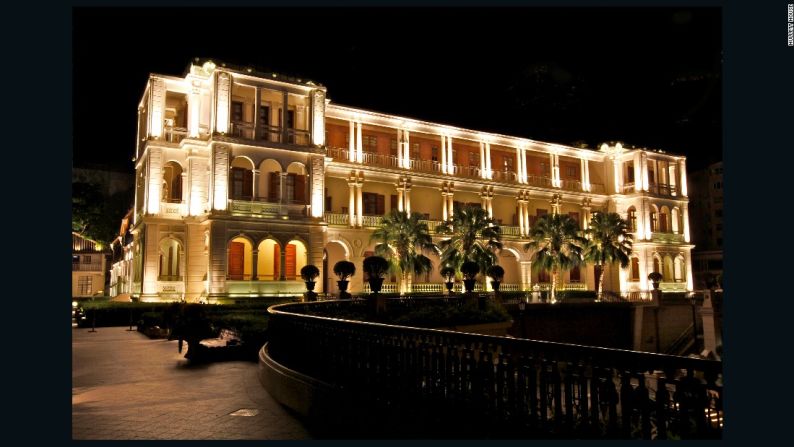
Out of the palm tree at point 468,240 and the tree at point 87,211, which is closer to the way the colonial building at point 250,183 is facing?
the palm tree

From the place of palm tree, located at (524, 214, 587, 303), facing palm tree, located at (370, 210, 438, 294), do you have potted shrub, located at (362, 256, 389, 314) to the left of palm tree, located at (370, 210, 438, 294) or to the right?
left

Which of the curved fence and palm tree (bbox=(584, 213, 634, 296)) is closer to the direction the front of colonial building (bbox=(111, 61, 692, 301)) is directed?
the curved fence

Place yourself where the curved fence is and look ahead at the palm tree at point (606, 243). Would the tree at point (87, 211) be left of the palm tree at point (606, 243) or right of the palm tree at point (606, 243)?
left

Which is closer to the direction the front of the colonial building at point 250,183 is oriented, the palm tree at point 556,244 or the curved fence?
the curved fence

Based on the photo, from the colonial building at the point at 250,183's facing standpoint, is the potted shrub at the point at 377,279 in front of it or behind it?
in front

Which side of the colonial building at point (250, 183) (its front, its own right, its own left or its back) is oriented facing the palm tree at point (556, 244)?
left

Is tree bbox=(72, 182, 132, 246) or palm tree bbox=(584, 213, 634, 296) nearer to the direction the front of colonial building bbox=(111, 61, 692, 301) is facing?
the palm tree

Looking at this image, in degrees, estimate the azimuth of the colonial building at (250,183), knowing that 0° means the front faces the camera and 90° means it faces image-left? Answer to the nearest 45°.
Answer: approximately 315°
